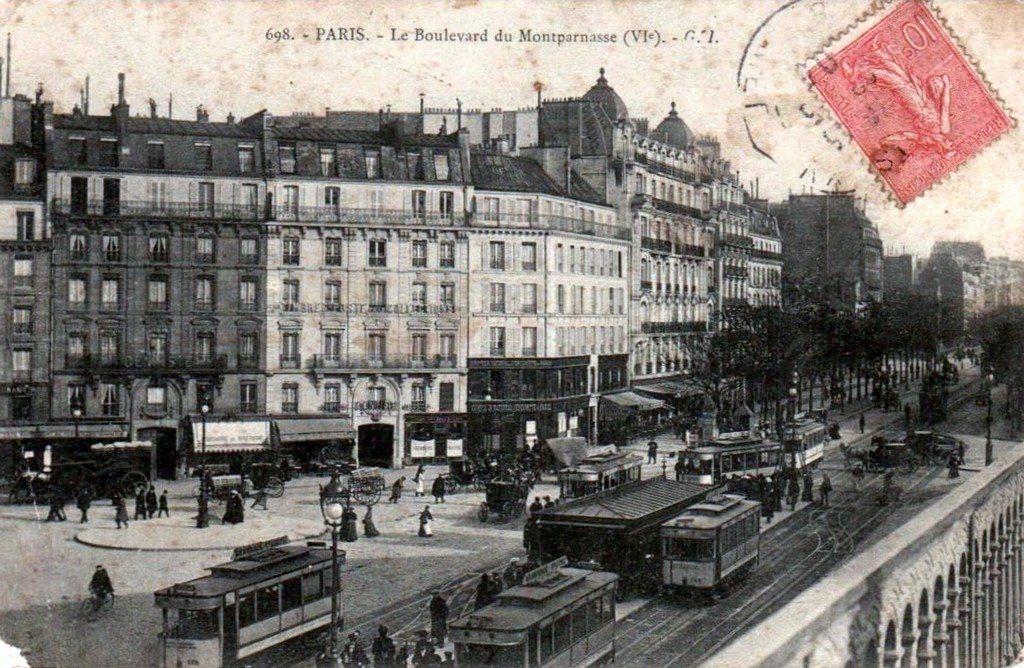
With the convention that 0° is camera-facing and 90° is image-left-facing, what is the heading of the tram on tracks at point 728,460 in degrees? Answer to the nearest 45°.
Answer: approximately 45°

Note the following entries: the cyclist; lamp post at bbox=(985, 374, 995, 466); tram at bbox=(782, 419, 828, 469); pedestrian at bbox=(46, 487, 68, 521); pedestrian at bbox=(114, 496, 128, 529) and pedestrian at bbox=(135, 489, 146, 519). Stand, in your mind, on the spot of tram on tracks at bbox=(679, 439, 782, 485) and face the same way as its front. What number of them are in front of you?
4

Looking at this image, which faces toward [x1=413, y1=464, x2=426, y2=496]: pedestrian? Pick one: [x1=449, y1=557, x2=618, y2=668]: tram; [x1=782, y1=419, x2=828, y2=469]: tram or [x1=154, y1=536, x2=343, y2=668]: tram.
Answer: [x1=782, y1=419, x2=828, y2=469]: tram

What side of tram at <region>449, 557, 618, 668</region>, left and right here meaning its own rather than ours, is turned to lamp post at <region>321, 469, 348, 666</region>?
right

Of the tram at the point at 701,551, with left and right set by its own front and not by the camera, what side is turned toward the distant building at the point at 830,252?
back

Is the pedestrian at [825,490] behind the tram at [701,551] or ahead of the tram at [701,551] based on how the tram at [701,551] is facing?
behind

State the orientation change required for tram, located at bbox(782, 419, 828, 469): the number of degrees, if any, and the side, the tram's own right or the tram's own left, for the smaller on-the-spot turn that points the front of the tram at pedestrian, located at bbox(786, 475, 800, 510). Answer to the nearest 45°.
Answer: approximately 45° to the tram's own left

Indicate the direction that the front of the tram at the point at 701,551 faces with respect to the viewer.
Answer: facing the viewer and to the left of the viewer

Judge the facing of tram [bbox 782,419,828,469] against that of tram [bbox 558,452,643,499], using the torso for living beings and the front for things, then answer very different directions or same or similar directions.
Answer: same or similar directions

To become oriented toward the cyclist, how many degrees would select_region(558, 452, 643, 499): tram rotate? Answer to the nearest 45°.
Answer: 0° — it already faces them

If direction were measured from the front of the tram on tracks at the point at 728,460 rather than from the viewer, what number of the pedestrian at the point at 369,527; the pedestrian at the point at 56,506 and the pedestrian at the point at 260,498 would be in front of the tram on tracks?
3

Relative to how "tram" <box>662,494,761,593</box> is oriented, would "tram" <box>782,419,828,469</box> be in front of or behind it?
behind

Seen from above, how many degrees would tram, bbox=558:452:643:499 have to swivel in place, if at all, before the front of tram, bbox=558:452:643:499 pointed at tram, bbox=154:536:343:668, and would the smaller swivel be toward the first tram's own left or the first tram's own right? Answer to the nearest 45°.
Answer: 0° — it already faces it

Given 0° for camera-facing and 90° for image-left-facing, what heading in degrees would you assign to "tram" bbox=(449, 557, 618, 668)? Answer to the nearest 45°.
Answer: approximately 45°
